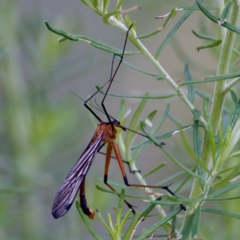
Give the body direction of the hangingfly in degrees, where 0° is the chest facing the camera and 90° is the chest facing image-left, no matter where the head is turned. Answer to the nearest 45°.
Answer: approximately 270°
